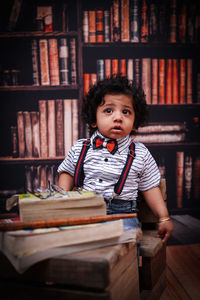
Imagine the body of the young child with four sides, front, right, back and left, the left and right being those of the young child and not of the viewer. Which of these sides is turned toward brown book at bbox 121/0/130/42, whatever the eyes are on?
back

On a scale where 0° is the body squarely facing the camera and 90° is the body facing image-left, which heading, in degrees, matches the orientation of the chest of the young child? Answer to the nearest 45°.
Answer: approximately 0°

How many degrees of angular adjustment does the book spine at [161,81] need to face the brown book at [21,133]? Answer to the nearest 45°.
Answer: approximately 90° to its right

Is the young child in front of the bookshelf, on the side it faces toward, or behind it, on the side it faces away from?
in front

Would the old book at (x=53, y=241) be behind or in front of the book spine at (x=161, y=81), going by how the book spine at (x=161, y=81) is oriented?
in front

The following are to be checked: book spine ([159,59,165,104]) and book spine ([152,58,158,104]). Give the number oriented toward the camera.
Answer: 2
